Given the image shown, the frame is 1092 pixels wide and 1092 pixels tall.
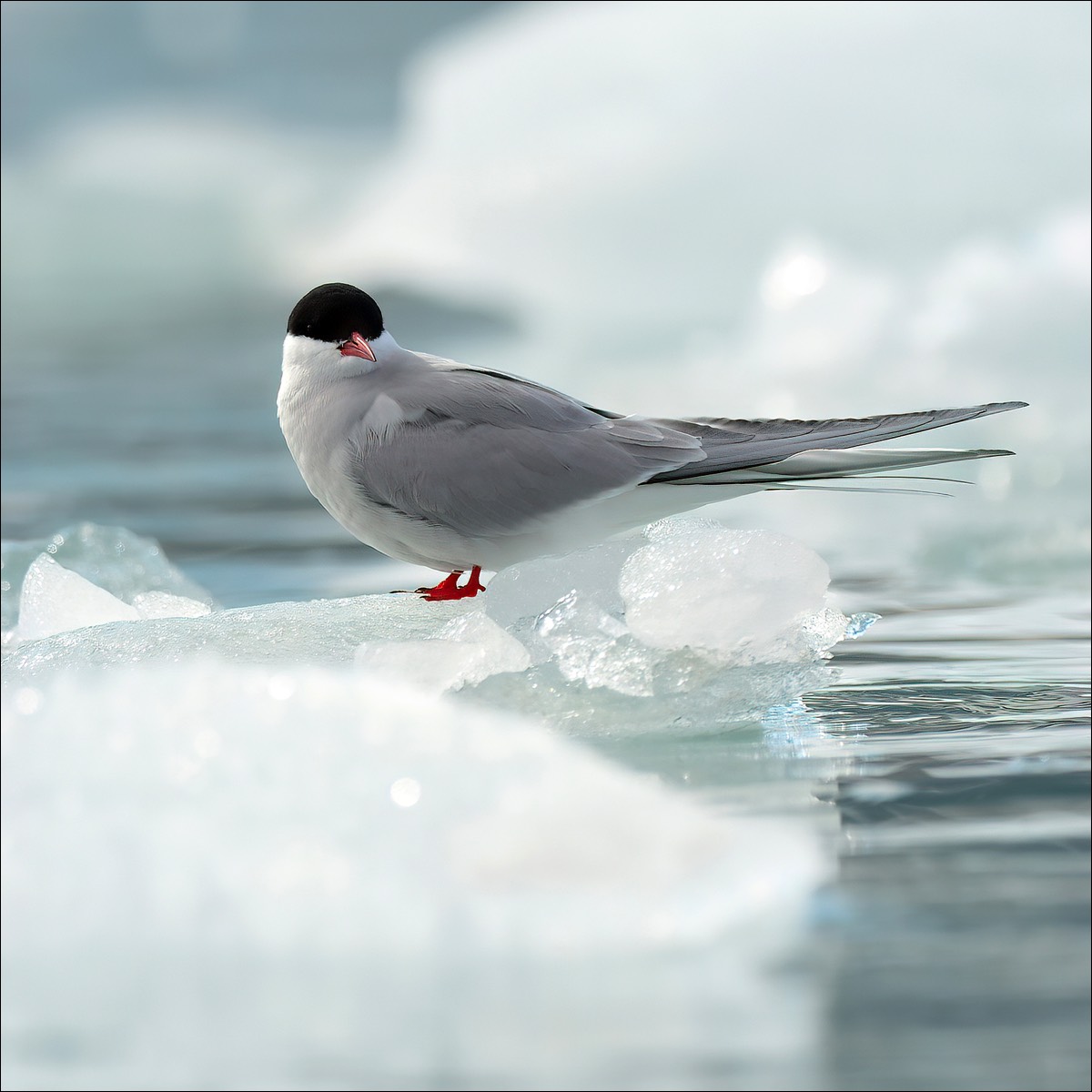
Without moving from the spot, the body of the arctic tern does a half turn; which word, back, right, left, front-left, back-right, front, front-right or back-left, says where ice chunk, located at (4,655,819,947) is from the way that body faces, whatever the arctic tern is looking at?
right

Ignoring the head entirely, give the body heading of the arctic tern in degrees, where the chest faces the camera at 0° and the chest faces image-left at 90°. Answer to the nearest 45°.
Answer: approximately 90°
